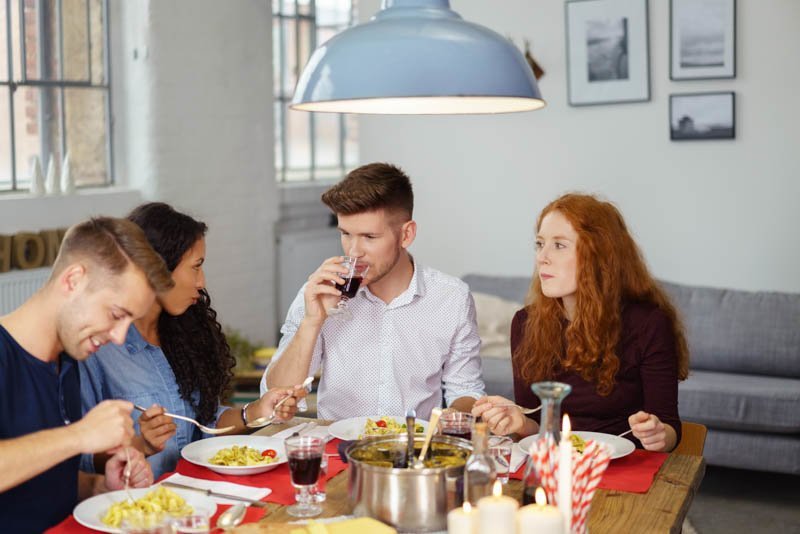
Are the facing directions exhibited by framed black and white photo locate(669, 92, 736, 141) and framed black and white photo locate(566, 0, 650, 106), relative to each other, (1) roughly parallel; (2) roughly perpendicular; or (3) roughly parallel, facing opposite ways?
roughly parallel

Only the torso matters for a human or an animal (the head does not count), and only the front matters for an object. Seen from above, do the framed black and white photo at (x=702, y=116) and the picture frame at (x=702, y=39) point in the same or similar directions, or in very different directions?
same or similar directions

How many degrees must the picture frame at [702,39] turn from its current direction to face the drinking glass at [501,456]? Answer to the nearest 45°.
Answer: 0° — it already faces it

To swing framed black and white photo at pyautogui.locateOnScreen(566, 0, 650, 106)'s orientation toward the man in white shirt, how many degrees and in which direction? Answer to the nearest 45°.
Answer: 0° — it already faces them

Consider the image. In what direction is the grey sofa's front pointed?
toward the camera

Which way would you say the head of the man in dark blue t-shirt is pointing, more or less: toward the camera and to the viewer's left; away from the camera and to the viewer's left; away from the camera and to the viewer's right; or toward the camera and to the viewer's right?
toward the camera and to the viewer's right

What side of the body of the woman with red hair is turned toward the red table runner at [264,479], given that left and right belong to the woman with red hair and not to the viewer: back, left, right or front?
front

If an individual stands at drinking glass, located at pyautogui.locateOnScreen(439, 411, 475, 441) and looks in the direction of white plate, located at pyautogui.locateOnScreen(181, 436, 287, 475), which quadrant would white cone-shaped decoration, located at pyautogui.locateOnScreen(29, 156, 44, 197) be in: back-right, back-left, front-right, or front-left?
front-right

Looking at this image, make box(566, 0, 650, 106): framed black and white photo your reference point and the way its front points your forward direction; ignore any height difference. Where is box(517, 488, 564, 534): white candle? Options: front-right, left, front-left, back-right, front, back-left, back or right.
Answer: front

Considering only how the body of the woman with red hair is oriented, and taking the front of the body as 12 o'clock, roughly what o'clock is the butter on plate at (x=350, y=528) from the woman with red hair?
The butter on plate is roughly at 11 o'clock from the woman with red hair.

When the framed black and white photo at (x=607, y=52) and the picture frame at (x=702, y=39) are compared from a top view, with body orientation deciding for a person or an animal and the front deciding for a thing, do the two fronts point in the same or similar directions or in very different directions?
same or similar directions

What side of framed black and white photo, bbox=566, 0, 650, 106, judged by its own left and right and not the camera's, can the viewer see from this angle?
front
